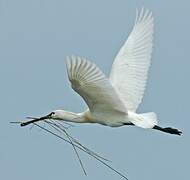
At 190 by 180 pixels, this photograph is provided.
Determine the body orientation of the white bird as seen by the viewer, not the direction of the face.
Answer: to the viewer's left
